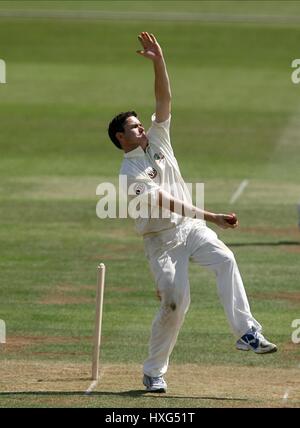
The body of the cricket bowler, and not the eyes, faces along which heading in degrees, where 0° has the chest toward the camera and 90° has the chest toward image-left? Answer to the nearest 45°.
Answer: approximately 315°
